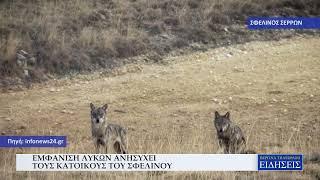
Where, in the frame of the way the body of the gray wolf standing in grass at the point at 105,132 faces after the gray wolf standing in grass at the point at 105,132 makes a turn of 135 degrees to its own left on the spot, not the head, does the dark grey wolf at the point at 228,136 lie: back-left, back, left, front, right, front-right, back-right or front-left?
front

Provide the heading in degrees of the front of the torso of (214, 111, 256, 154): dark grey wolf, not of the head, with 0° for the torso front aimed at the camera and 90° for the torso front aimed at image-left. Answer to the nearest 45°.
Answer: approximately 45°

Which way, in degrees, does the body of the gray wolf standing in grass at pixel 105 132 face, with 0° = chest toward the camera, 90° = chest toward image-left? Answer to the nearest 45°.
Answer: approximately 45°
